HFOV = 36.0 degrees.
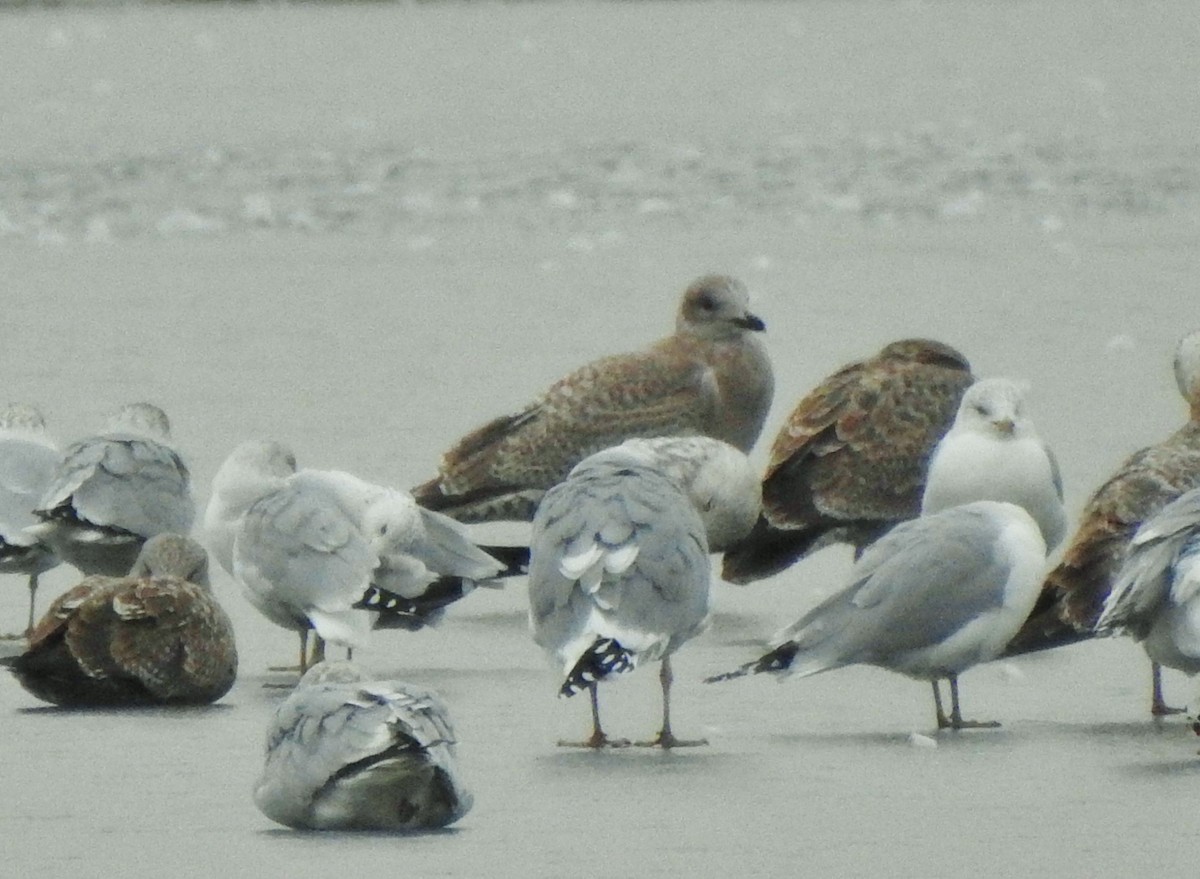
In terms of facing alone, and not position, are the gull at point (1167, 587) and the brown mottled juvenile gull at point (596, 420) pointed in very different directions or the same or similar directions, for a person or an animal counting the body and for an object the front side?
same or similar directions

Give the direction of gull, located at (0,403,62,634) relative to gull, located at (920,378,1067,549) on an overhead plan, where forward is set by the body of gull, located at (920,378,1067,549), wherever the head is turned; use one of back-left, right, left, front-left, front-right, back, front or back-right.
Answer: right

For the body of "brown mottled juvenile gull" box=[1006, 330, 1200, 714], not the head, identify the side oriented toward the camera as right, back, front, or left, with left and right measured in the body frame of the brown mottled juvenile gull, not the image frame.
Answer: right

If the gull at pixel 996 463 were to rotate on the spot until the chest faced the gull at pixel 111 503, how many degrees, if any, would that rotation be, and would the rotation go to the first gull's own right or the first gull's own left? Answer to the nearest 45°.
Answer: approximately 90° to the first gull's own right

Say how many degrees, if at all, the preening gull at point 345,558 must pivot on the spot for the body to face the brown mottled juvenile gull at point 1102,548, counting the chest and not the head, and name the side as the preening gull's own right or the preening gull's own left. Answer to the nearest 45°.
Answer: approximately 180°

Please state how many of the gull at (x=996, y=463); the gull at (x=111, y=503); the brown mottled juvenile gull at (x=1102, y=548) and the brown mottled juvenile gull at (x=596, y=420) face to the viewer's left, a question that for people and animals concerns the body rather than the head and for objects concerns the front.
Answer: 0

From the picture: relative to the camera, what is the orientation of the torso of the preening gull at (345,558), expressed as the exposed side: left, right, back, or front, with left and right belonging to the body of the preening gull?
left

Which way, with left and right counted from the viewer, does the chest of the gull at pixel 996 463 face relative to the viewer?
facing the viewer

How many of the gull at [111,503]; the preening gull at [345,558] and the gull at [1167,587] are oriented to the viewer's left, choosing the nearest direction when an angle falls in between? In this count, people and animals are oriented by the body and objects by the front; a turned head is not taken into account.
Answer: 1

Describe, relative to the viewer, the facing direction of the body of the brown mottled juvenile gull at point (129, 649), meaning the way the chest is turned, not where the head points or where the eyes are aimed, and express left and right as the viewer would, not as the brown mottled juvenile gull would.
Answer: facing away from the viewer and to the right of the viewer

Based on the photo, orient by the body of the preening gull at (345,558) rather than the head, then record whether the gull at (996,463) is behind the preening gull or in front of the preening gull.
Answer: behind

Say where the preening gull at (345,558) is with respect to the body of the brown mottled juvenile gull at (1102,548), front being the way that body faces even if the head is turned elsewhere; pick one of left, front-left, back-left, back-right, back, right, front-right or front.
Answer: back

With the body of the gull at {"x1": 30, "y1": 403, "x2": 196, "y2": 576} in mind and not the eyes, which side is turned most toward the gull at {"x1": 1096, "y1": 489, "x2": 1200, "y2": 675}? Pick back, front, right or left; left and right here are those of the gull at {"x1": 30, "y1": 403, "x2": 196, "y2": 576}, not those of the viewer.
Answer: right

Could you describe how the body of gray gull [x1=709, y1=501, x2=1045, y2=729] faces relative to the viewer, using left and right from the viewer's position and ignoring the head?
facing to the right of the viewer

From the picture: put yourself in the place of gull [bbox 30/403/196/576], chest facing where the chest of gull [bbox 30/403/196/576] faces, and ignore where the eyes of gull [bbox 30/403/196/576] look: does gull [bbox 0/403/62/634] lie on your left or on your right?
on your left

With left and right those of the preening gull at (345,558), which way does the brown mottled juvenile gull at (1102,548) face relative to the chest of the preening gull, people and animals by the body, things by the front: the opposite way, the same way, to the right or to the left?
the opposite way
